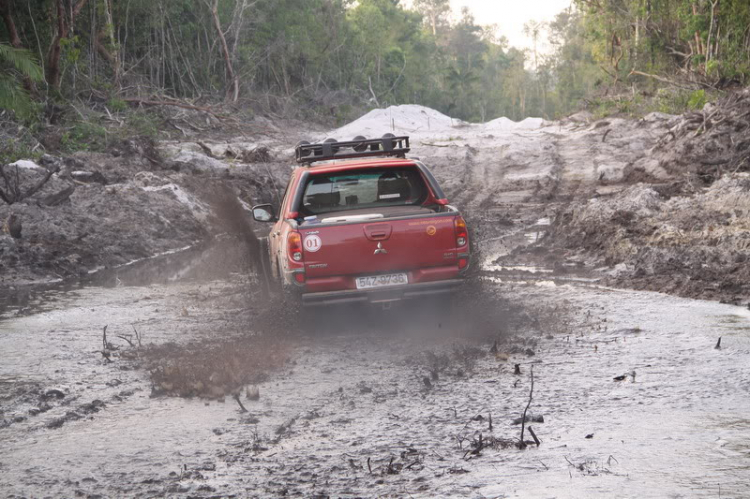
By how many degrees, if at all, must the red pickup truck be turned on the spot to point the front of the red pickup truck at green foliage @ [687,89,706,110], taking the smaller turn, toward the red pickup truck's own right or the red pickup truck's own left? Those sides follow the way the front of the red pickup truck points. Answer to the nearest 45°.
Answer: approximately 45° to the red pickup truck's own right

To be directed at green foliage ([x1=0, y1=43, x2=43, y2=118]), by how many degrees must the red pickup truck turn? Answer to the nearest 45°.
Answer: approximately 45° to its left

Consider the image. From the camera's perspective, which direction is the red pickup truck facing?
away from the camera

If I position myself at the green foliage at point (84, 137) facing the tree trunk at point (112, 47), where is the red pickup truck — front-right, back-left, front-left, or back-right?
back-right

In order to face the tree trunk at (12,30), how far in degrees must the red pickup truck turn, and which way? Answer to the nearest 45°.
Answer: approximately 45° to its left

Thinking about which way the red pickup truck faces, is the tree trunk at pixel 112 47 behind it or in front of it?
in front

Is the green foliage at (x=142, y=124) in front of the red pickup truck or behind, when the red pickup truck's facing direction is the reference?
in front
